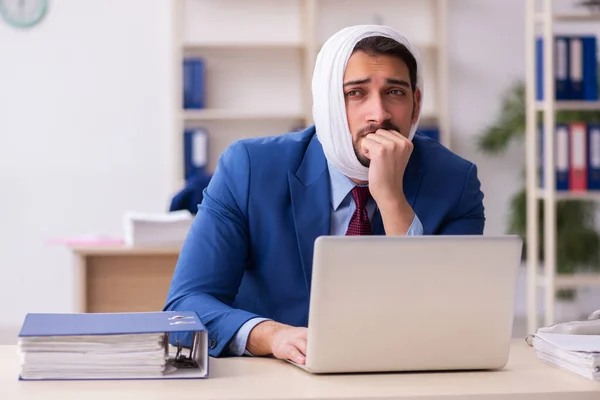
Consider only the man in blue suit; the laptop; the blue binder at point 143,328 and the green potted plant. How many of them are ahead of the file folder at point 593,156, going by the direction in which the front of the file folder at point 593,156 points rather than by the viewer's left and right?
3

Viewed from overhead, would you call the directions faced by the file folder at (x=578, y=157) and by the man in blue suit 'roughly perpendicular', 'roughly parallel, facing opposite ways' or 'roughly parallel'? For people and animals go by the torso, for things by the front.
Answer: roughly parallel

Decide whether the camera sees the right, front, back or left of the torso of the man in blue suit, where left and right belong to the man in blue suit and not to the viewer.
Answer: front

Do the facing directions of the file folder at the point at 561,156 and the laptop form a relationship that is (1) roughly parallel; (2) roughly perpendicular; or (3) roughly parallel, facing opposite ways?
roughly parallel, facing opposite ways

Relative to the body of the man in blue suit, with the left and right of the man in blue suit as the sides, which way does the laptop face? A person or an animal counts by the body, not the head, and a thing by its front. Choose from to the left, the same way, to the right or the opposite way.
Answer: the opposite way

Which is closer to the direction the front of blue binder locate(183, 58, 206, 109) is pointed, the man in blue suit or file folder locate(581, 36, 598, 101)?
the man in blue suit

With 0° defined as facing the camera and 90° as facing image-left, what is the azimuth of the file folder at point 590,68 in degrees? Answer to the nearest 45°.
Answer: approximately 0°

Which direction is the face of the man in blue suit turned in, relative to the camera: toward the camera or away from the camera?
toward the camera

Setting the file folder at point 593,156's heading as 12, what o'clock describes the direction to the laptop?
The laptop is roughly at 12 o'clock from the file folder.

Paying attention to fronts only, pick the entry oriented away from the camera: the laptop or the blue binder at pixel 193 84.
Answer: the laptop

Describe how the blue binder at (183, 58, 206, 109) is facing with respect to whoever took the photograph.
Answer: facing the viewer

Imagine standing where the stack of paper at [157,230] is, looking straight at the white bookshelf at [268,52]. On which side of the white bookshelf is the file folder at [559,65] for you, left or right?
right

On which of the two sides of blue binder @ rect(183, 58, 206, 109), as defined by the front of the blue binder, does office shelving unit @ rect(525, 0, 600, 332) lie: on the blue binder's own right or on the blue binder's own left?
on the blue binder's own left

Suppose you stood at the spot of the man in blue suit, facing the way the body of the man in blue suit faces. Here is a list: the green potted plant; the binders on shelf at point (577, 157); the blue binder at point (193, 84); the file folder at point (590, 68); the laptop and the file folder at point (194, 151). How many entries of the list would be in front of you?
1

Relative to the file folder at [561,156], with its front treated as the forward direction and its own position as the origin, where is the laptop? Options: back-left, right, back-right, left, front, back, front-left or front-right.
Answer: front

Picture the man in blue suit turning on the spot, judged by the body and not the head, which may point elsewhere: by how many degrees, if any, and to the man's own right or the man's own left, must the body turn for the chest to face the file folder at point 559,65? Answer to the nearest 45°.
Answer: approximately 135° to the man's own left

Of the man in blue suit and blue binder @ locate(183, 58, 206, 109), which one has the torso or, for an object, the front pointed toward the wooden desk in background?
the blue binder

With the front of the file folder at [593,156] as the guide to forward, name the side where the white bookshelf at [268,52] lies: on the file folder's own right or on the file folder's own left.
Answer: on the file folder's own right
